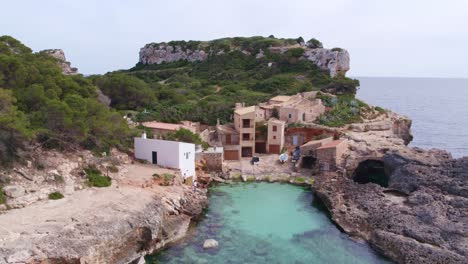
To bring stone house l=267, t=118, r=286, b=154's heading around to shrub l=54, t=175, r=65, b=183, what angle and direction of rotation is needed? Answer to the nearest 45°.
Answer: approximately 45° to its right

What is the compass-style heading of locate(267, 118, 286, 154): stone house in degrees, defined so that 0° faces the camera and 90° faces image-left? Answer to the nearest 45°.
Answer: approximately 0°

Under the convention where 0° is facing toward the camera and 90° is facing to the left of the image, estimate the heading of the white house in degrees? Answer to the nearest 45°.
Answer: approximately 45°

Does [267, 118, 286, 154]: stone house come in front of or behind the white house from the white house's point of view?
behind

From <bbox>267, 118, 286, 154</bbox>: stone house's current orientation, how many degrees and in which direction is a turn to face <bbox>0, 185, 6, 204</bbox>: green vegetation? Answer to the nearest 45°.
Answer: approximately 45° to its right
